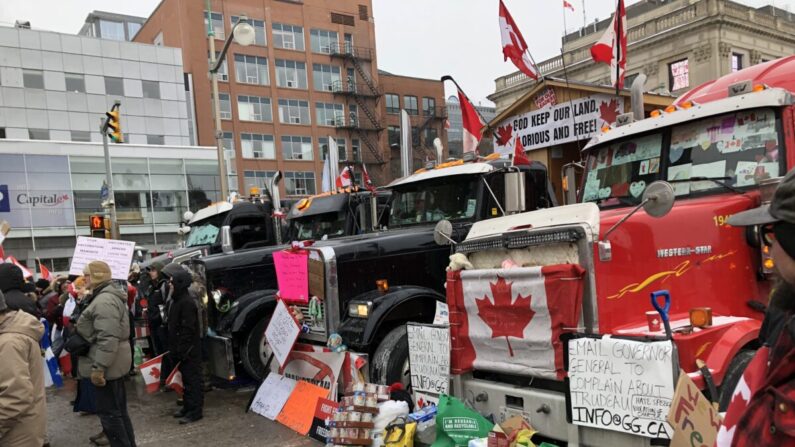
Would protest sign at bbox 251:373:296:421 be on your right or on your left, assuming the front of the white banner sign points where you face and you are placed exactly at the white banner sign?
on your right

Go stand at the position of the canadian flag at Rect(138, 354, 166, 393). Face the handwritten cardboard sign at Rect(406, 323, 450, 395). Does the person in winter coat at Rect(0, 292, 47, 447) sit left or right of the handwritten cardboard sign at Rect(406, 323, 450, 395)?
right

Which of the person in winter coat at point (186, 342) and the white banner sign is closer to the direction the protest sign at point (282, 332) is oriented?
the person in winter coat

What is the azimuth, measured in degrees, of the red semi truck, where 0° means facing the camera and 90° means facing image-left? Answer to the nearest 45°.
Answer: approximately 45°

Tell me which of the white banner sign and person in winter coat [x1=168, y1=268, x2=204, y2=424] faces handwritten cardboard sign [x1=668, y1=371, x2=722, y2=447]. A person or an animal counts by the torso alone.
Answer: the white banner sign

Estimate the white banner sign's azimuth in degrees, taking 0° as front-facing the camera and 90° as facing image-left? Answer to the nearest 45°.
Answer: approximately 0°

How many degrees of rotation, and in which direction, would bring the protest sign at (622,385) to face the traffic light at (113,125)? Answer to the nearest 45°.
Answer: approximately 90° to its right

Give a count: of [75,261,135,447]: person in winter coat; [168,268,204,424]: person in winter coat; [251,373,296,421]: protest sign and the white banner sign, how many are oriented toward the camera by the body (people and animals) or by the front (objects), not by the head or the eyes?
2
